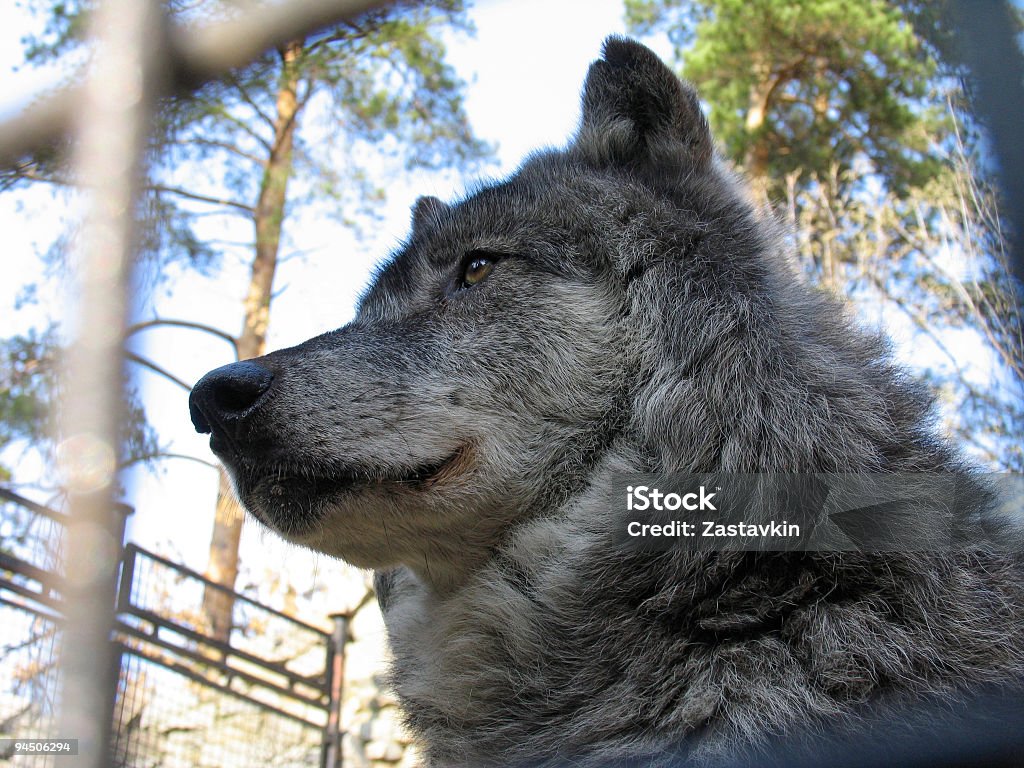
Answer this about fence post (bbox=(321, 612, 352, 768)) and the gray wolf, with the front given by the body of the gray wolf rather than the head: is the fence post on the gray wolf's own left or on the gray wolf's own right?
on the gray wolf's own right

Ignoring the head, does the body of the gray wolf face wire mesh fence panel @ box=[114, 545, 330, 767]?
no

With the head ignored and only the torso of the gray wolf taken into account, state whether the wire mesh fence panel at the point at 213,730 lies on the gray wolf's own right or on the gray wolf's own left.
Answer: on the gray wolf's own right

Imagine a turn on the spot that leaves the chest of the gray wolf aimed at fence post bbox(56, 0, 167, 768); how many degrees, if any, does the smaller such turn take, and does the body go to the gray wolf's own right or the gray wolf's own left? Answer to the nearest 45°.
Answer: approximately 45° to the gray wolf's own left

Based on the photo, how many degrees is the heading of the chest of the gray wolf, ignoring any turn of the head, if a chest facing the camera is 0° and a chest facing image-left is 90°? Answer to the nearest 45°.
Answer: approximately 90°
